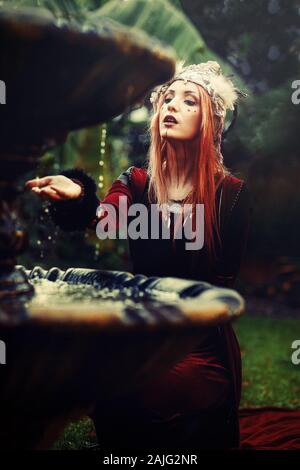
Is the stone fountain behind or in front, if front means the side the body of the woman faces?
in front

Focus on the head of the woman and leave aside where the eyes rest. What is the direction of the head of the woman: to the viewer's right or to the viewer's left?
to the viewer's left

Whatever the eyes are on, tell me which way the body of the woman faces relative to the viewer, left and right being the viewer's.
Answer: facing the viewer and to the left of the viewer
